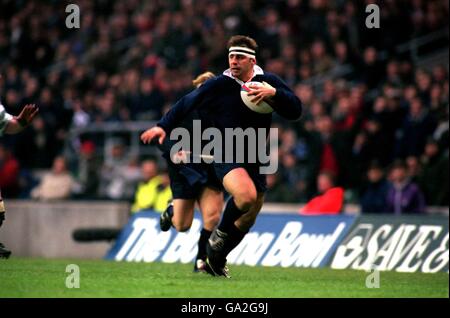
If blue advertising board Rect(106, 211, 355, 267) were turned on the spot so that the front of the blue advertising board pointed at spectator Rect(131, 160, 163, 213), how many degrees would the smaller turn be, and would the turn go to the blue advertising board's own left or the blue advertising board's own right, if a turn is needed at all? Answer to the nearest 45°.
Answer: approximately 135° to the blue advertising board's own right

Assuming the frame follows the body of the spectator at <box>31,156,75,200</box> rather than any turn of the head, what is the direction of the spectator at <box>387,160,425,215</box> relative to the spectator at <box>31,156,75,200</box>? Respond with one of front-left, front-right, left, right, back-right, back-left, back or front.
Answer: front-left

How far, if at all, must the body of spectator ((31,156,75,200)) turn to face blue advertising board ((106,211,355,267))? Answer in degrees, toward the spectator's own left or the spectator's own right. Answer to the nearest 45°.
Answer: approximately 45° to the spectator's own left

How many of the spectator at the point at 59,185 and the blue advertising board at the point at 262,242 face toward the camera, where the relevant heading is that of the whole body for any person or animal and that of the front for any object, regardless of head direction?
2

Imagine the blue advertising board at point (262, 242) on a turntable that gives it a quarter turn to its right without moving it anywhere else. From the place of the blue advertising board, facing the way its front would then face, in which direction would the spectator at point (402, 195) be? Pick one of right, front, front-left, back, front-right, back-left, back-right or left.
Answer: back

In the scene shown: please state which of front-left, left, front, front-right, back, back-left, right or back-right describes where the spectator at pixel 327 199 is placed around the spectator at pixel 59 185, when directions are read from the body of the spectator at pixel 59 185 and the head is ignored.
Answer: front-left

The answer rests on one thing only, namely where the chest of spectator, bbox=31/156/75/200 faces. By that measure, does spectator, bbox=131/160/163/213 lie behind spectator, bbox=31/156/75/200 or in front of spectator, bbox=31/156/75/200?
in front

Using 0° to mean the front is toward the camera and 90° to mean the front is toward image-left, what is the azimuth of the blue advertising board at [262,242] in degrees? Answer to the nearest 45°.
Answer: approximately 0°
